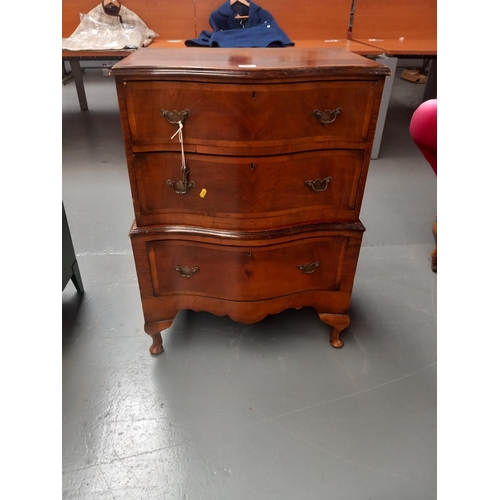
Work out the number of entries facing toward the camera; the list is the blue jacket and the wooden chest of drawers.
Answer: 2

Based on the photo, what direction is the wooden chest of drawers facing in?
toward the camera

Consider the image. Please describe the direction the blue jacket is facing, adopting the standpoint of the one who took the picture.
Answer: facing the viewer

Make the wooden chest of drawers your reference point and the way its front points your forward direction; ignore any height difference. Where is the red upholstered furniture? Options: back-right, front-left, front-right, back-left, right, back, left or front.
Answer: back-left

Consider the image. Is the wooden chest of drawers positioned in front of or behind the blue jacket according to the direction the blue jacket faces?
in front

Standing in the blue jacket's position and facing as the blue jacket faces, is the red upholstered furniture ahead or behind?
ahead

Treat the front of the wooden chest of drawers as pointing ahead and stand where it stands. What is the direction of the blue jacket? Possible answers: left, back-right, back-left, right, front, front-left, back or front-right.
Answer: back

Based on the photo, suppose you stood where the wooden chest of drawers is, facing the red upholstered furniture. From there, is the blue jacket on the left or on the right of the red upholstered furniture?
left
